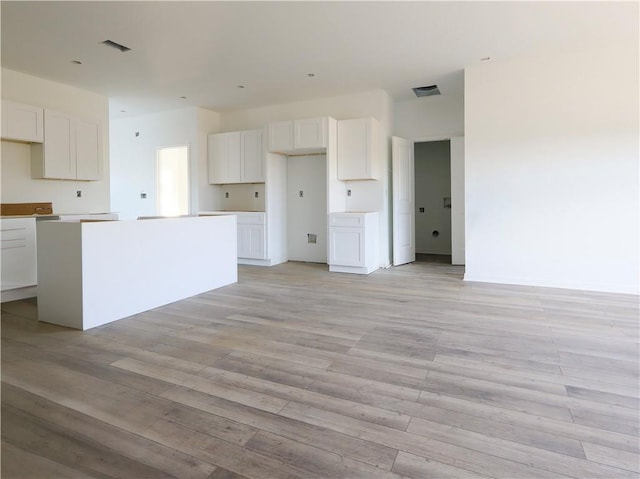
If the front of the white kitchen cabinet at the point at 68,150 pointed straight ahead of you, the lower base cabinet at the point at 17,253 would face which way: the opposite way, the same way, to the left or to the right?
the same way

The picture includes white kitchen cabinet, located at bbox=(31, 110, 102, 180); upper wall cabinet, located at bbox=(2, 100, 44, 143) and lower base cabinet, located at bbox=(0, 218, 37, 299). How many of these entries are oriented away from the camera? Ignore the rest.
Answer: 0

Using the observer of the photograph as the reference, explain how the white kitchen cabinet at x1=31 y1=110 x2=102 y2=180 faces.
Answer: facing the viewer and to the right of the viewer

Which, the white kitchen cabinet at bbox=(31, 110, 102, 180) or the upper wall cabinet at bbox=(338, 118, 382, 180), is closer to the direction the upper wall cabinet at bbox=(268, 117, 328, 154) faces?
the white kitchen cabinet

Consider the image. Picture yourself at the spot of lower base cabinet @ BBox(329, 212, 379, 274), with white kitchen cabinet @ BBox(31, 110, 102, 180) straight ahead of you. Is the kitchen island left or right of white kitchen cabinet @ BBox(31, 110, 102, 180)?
left

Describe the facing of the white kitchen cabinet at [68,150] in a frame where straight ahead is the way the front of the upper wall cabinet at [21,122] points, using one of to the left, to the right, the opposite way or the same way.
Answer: the same way

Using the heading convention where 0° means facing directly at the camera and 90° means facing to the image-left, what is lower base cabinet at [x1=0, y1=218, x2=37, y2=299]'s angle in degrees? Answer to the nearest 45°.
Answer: approximately 315°

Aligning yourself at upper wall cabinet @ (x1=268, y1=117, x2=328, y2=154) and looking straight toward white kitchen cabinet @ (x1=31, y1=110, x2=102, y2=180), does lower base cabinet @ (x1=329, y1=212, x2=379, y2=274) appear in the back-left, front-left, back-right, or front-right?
back-left

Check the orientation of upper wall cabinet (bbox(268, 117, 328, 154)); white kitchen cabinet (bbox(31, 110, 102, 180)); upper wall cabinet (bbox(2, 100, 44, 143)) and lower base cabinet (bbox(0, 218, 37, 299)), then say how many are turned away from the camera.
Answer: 0

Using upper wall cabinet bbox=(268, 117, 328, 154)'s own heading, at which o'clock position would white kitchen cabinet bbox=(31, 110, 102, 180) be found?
The white kitchen cabinet is roughly at 1 o'clock from the upper wall cabinet.

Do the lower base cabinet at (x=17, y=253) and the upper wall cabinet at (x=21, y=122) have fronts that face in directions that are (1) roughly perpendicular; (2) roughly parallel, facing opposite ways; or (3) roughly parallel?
roughly parallel
